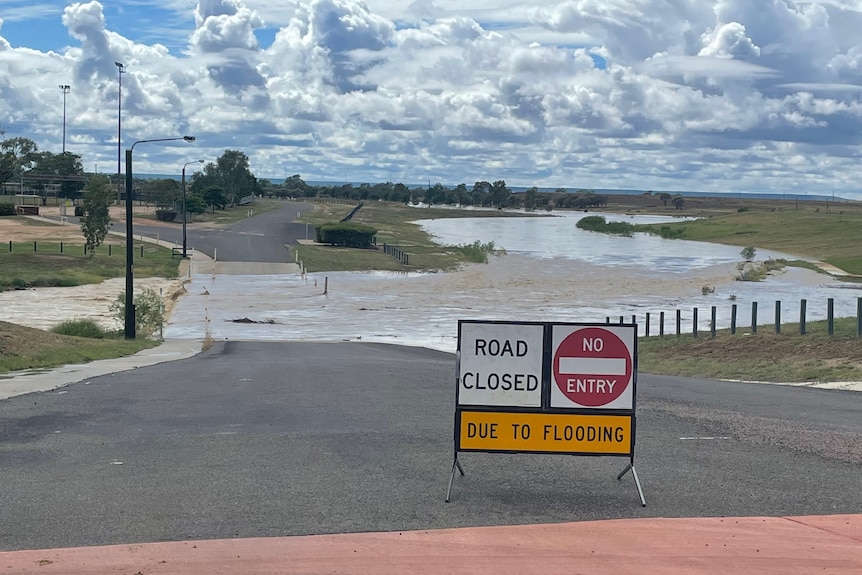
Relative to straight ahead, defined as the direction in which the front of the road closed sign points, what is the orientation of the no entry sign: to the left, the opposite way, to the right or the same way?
the same way

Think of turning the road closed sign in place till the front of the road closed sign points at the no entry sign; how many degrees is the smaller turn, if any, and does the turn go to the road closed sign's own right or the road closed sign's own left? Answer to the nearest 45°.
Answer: approximately 90° to the road closed sign's own left

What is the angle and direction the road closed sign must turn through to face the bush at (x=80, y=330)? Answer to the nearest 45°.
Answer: approximately 135° to its right

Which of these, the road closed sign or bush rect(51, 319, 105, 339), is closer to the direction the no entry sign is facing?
the road closed sign

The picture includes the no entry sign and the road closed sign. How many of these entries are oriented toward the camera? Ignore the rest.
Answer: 2

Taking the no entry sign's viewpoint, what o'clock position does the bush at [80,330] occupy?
The bush is roughly at 5 o'clock from the no entry sign.

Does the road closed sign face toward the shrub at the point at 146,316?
no

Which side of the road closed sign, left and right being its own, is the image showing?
front

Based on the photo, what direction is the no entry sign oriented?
toward the camera

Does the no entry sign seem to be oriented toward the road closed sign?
no

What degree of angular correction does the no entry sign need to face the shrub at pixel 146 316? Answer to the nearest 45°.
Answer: approximately 135° to its right
